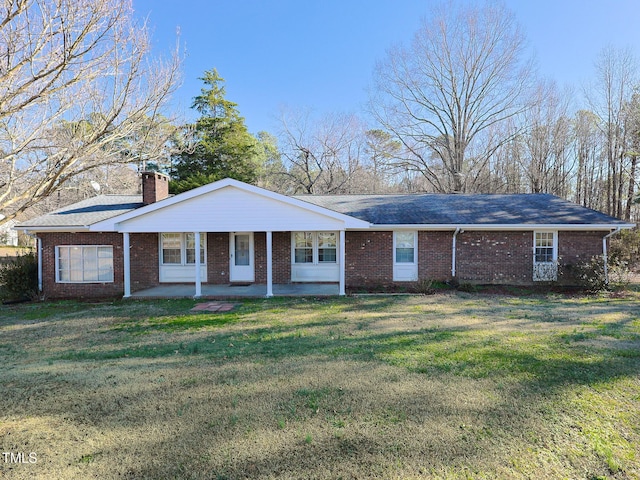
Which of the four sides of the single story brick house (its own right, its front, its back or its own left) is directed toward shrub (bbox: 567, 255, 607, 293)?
left

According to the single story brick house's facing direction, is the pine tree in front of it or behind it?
behind

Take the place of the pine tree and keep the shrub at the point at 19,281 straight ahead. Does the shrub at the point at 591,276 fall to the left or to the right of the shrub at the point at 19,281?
left

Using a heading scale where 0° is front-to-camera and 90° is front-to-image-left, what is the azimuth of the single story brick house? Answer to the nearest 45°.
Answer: approximately 0°

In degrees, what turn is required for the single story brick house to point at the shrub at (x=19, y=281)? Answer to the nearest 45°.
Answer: approximately 90° to its right
